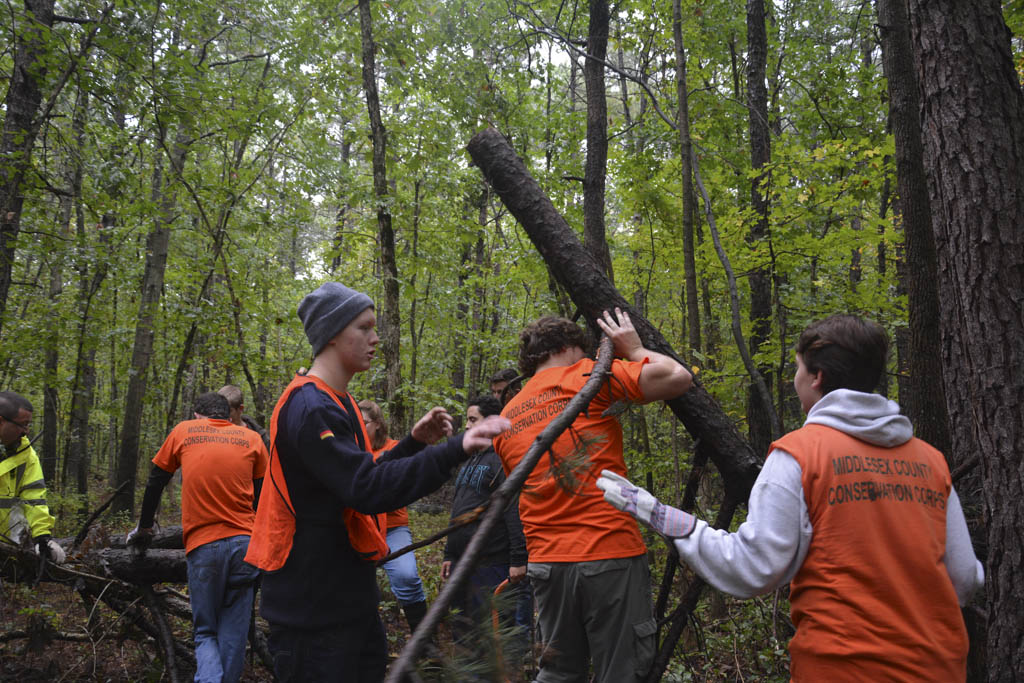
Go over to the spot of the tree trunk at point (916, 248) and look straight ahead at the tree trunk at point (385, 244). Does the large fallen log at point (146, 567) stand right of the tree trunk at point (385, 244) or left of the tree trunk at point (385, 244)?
left

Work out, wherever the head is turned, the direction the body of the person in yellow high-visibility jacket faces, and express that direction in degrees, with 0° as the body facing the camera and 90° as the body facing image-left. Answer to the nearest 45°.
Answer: approximately 315°

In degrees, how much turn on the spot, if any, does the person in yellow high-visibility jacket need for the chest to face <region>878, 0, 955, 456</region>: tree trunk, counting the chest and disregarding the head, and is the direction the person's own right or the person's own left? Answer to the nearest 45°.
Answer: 0° — they already face it

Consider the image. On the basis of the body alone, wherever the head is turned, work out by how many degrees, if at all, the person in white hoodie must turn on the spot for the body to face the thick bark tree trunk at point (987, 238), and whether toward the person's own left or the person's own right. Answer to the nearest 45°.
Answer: approximately 90° to the person's own right

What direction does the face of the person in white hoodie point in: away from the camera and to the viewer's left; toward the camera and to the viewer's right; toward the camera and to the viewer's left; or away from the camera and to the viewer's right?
away from the camera and to the viewer's left

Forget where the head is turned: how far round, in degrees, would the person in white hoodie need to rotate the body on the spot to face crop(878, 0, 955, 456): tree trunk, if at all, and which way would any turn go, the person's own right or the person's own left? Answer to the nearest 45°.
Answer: approximately 45° to the person's own right

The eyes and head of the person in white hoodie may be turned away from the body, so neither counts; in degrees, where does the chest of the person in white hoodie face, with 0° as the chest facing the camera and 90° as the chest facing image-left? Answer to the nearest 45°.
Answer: approximately 135°

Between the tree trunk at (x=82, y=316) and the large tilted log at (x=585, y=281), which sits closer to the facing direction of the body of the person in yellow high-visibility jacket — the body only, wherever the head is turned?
the large tilted log
